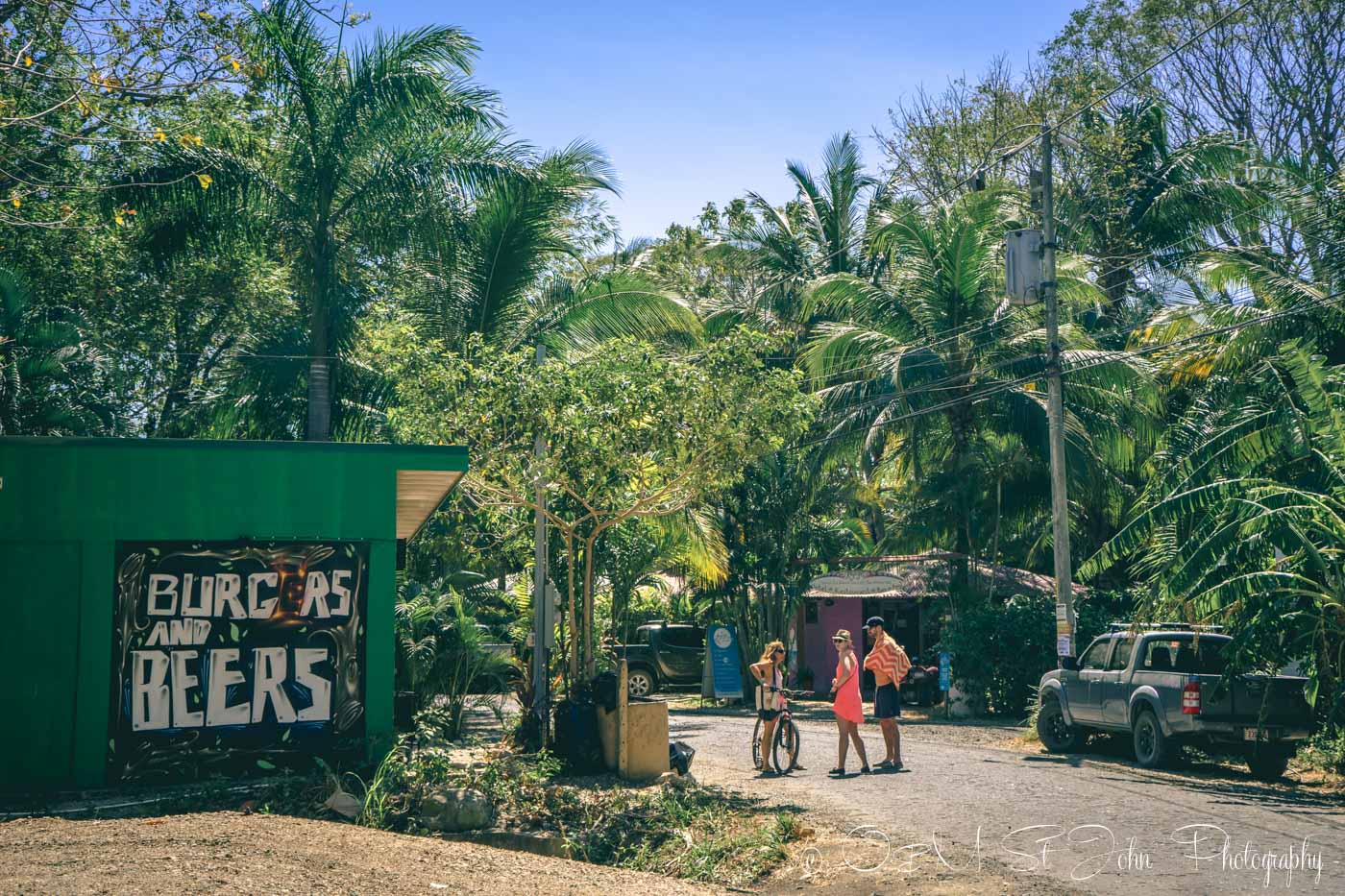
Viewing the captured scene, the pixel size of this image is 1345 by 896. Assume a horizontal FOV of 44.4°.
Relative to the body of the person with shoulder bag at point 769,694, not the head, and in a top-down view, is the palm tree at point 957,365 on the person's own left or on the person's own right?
on the person's own left

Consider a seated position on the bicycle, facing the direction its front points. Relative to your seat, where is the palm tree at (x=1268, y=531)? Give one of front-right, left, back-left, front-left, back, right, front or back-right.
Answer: front-left

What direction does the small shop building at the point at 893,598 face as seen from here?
toward the camera

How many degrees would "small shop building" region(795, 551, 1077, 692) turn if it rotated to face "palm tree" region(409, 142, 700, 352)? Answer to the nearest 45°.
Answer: approximately 45° to its right

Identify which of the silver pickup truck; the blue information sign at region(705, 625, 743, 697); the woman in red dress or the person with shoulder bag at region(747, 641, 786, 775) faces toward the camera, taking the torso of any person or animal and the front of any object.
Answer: the blue information sign

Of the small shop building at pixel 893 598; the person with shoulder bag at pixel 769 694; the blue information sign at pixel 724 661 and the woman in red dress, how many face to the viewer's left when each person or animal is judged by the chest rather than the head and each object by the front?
1

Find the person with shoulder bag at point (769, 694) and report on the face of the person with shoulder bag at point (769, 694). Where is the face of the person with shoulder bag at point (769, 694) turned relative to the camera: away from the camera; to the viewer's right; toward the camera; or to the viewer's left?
to the viewer's right

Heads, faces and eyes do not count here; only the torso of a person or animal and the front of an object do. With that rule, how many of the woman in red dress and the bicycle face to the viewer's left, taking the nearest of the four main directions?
1

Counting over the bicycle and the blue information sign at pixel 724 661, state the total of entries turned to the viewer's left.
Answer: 0
